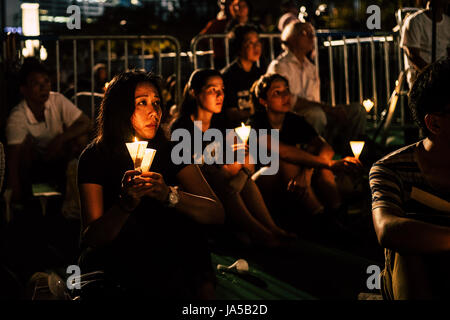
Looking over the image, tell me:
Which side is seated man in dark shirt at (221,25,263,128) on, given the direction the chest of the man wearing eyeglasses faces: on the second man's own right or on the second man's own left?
on the second man's own right
